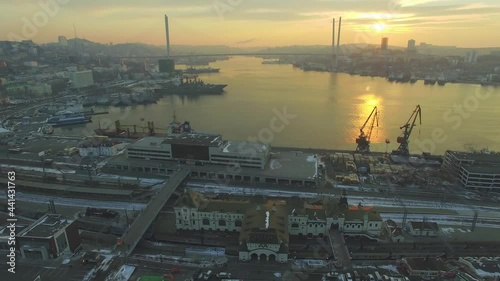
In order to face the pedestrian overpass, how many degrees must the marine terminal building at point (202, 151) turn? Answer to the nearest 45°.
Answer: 0° — it already faces it

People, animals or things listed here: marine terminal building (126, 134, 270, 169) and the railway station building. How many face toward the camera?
2

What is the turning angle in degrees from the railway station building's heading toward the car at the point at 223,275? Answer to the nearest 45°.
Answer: approximately 45° to its right

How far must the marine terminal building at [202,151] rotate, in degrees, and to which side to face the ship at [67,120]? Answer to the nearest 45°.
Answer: approximately 135° to its right

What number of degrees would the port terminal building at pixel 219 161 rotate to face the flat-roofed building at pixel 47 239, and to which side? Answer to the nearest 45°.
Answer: approximately 45° to its right

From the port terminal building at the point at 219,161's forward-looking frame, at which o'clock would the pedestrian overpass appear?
The pedestrian overpass is roughly at 1 o'clock from the port terminal building.

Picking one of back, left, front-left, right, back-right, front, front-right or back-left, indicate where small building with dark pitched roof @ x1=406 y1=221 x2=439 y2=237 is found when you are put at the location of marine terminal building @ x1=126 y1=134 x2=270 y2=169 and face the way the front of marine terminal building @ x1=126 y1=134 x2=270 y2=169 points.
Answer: front-left

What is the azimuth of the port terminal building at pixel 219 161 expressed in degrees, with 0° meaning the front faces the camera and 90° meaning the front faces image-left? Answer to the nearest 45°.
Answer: approximately 0°

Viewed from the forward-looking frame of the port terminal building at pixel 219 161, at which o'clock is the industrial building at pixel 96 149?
the industrial building at pixel 96 149 is roughly at 4 o'clock from the port terminal building at pixel 219 161.

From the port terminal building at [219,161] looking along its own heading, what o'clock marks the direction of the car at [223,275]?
The car is roughly at 12 o'clock from the port terminal building.

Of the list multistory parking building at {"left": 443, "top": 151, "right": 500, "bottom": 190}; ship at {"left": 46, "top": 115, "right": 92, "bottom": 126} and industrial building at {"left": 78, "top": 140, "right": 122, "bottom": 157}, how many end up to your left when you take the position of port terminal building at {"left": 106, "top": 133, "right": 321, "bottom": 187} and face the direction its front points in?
1
